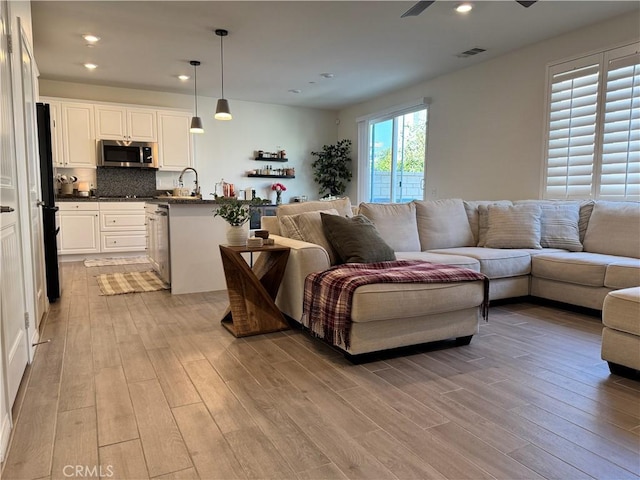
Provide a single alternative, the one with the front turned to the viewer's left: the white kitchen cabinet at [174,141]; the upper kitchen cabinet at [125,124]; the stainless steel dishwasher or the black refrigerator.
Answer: the stainless steel dishwasher

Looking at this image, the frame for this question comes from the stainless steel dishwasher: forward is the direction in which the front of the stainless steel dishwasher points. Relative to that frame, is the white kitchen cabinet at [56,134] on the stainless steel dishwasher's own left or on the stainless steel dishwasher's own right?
on the stainless steel dishwasher's own right

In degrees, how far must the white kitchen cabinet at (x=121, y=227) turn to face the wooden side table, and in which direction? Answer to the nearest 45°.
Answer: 0° — it already faces it

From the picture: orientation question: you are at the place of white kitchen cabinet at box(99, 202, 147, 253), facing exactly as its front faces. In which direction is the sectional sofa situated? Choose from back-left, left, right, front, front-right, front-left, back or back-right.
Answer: front-left

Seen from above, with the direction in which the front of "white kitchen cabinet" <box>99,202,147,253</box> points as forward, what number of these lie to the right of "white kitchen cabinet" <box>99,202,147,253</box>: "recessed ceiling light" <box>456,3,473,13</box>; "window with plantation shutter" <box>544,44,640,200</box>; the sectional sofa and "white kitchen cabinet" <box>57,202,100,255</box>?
1

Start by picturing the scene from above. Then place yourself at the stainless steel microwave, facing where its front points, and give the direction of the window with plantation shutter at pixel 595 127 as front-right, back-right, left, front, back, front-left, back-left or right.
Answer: front-left

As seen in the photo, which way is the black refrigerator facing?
to the viewer's right

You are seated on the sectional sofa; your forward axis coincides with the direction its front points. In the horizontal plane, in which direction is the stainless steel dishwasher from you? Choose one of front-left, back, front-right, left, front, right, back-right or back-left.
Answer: right

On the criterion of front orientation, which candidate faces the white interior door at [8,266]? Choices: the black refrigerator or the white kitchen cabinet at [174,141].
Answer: the white kitchen cabinet

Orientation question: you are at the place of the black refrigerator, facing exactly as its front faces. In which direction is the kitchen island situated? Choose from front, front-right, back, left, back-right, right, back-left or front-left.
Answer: front

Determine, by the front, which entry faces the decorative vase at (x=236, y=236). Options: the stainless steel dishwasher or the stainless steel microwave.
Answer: the stainless steel microwave

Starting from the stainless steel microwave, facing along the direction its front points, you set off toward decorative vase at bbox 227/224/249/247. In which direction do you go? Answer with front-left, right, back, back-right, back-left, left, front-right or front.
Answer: front

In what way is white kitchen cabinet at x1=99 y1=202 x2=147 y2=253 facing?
toward the camera

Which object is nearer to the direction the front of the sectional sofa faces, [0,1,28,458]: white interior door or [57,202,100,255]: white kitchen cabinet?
the white interior door

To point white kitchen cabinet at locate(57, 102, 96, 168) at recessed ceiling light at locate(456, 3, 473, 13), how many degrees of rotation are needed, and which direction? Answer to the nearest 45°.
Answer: approximately 45° to its left

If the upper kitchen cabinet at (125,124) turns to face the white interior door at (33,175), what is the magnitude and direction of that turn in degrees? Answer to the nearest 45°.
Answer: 0° — it already faces it

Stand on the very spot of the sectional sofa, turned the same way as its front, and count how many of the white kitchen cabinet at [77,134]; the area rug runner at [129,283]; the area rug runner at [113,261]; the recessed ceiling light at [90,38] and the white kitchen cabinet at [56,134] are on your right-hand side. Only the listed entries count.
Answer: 5

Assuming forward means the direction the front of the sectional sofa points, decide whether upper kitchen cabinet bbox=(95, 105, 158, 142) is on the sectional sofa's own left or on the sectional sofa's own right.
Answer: on the sectional sofa's own right

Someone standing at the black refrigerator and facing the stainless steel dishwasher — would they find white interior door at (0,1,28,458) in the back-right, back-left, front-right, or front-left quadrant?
back-right

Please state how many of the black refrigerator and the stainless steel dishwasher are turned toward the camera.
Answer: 0

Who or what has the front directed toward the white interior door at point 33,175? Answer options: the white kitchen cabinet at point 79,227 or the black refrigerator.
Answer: the white kitchen cabinet
